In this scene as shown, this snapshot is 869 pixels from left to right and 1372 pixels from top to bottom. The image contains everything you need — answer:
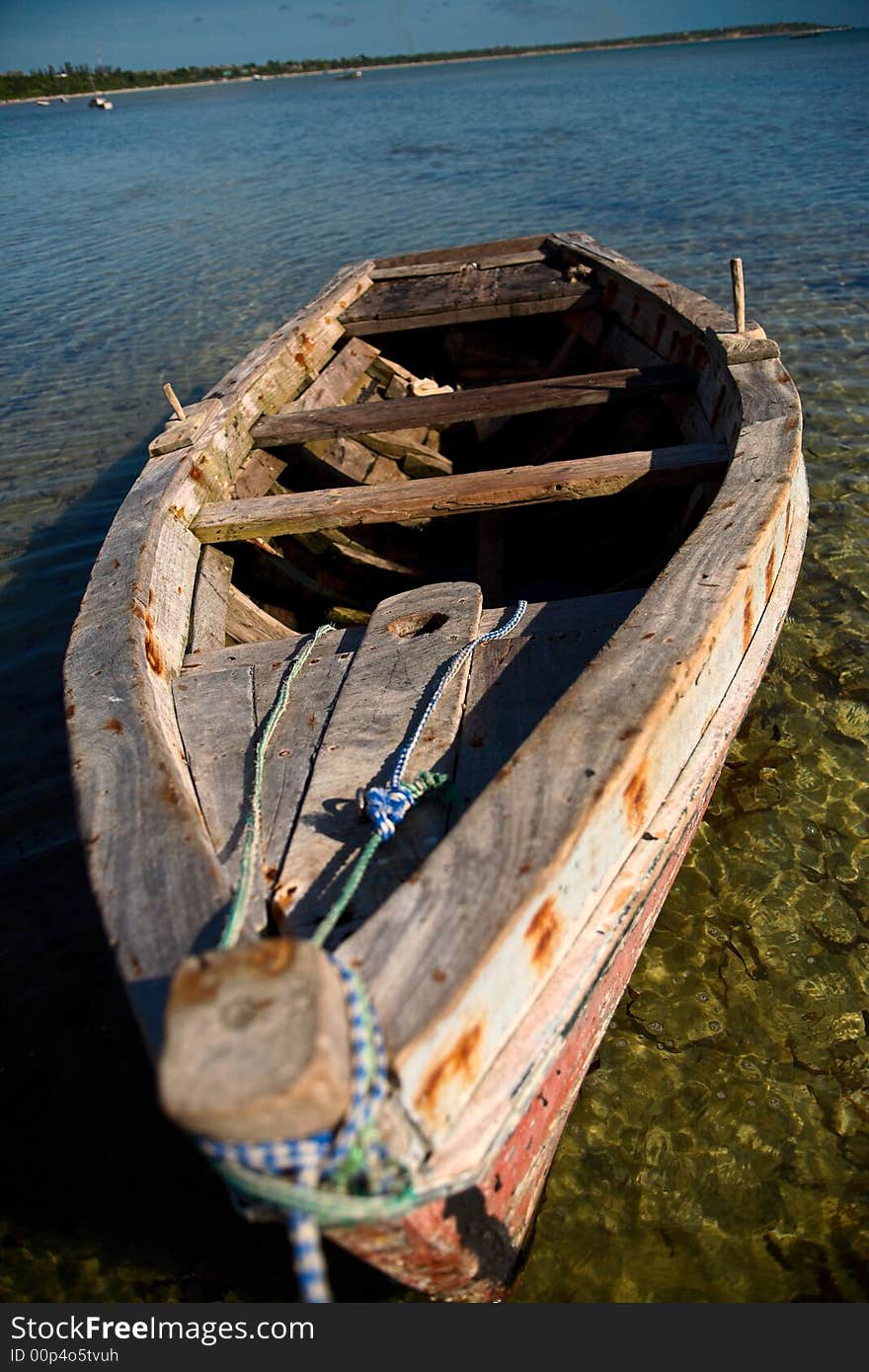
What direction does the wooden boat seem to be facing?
toward the camera
